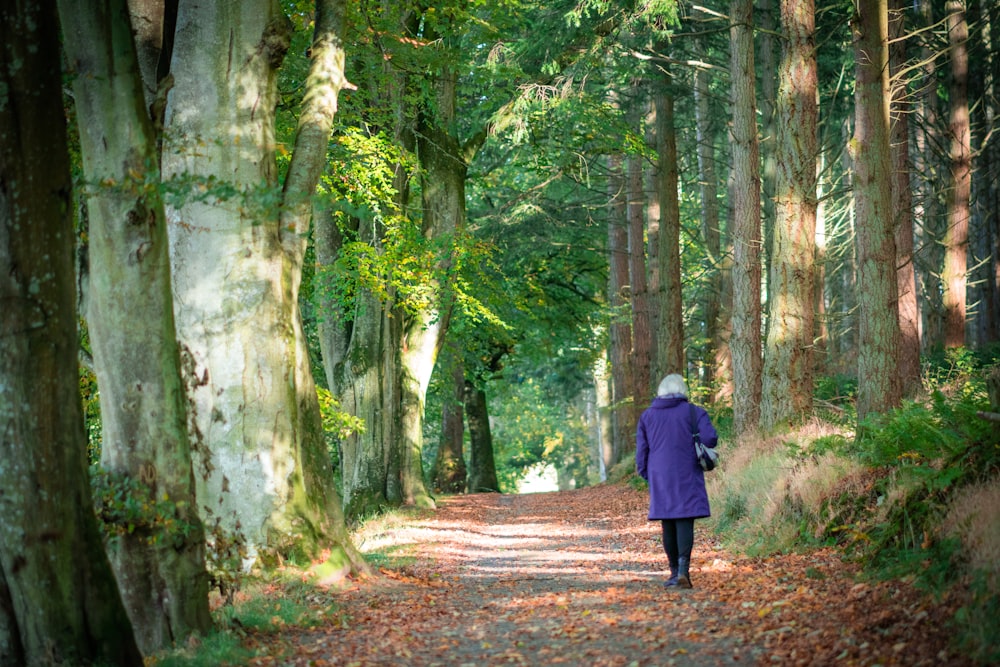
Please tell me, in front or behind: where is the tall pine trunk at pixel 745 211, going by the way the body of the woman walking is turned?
in front

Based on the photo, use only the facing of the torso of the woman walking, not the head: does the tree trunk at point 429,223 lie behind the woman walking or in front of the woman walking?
in front

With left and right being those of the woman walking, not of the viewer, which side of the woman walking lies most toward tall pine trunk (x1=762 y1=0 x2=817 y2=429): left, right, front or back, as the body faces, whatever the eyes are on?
front

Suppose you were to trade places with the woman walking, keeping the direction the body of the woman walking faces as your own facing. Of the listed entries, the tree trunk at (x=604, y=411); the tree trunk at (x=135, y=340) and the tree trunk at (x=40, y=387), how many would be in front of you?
1

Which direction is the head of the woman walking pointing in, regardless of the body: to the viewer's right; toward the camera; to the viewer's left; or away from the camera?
away from the camera

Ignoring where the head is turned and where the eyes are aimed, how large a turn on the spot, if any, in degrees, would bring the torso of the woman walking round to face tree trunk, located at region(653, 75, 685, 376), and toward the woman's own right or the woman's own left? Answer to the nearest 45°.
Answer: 0° — they already face it

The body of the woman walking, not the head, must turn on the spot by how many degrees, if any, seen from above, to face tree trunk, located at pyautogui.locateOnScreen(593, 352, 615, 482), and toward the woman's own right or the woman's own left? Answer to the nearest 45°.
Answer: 0° — they already face it

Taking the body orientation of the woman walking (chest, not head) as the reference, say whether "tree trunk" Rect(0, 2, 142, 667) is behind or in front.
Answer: behind

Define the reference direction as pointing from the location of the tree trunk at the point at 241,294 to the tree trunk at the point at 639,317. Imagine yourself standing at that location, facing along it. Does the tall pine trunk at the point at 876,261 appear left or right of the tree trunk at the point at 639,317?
right

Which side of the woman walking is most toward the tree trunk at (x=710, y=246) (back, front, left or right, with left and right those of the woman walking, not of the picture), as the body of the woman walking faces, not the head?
front

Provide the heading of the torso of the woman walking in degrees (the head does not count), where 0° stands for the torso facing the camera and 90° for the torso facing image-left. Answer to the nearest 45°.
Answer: approximately 180°

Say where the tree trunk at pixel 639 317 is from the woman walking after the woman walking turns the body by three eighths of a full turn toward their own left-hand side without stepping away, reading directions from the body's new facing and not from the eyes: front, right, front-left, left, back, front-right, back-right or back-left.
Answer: back-right

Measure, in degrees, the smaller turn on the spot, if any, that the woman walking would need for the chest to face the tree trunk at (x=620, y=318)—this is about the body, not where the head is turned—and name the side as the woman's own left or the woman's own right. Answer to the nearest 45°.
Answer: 0° — they already face it
